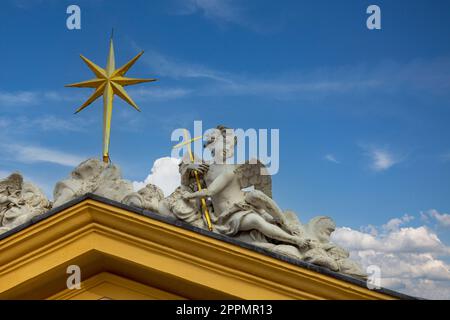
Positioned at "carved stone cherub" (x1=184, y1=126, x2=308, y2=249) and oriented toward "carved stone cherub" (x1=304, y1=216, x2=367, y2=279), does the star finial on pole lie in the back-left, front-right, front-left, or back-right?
back-left

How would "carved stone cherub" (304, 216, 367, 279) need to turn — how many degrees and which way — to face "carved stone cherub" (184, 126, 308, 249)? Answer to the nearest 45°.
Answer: approximately 135° to its right

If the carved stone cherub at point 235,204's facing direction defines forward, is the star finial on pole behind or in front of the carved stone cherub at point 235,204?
in front

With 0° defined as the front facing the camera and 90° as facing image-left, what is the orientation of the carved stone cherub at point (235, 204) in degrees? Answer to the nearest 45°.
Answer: approximately 315°

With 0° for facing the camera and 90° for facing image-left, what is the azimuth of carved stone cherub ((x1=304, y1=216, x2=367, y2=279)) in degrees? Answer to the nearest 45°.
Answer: approximately 315°
